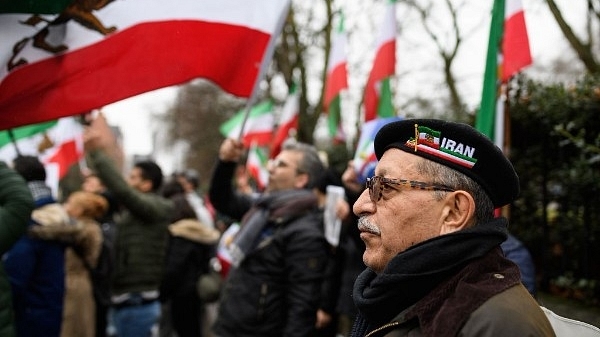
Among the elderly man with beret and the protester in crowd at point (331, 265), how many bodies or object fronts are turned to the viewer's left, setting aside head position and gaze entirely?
2

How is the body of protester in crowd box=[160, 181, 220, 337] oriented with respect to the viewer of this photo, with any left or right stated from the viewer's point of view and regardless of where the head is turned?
facing away from the viewer and to the left of the viewer

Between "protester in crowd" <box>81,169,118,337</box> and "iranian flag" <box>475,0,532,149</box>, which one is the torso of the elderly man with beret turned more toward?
the protester in crowd

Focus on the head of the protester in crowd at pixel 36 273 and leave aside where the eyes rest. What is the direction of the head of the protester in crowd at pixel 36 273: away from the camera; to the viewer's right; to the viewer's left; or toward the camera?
away from the camera

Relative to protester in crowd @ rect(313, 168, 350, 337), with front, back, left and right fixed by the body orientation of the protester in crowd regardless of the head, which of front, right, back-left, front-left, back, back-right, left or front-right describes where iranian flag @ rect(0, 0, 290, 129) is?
front-left

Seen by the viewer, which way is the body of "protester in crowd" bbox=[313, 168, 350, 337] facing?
to the viewer's left

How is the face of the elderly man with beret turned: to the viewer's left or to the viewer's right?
to the viewer's left

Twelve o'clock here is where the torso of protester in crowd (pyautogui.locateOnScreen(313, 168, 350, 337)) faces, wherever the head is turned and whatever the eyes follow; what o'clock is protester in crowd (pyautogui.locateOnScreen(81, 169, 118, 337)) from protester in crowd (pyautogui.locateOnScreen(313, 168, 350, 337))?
protester in crowd (pyautogui.locateOnScreen(81, 169, 118, 337)) is roughly at 1 o'clock from protester in crowd (pyautogui.locateOnScreen(313, 168, 350, 337)).

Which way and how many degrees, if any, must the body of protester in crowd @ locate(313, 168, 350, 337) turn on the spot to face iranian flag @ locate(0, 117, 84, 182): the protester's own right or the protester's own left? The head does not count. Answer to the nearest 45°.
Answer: approximately 45° to the protester's own right

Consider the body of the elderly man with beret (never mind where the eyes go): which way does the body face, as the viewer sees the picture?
to the viewer's left

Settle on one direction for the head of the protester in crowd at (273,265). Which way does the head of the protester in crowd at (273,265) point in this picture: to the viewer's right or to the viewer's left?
to the viewer's left

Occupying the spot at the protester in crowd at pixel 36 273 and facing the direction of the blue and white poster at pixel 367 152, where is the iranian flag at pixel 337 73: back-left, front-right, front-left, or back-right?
front-left
